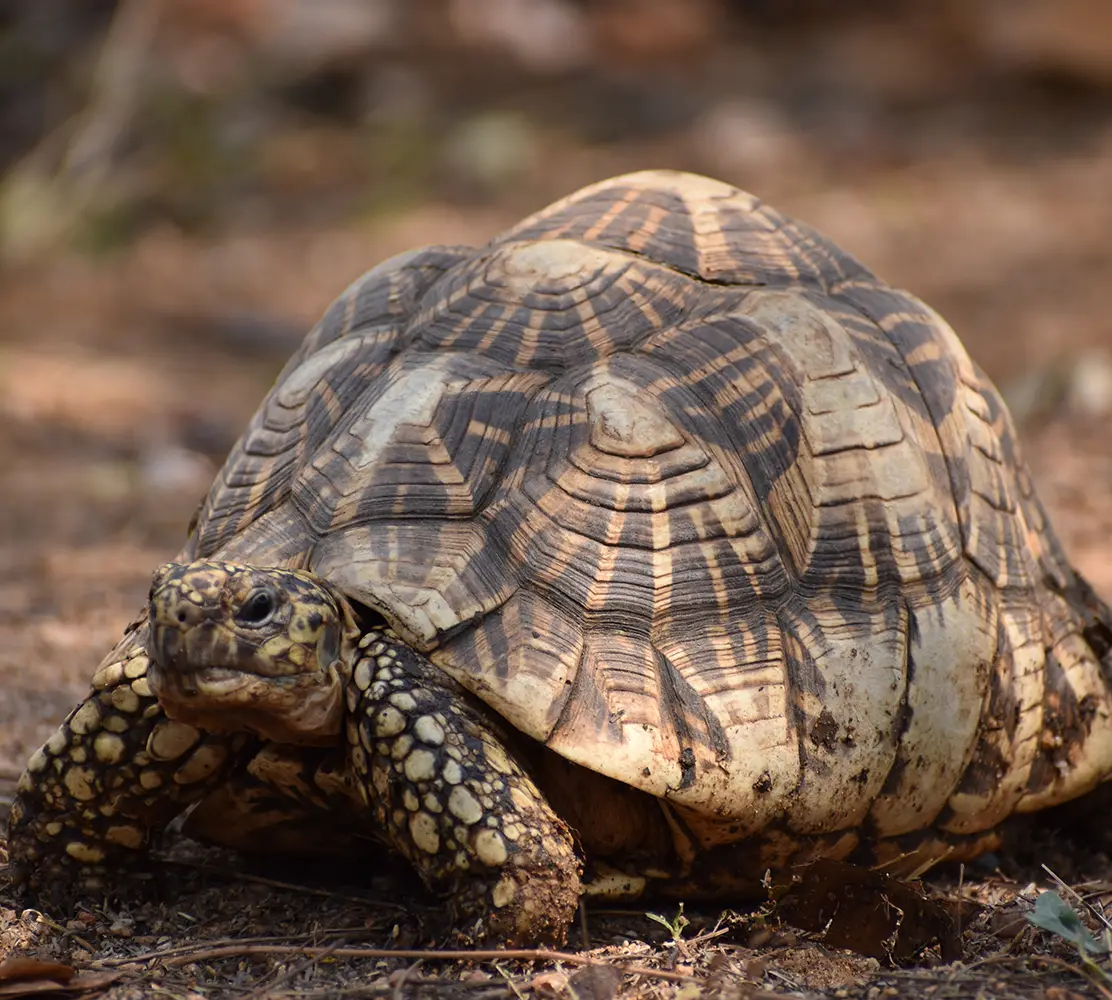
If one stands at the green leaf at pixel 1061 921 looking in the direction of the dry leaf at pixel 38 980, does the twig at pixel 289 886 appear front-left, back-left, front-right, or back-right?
front-right

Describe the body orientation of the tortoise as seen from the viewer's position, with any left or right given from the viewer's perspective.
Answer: facing the viewer and to the left of the viewer

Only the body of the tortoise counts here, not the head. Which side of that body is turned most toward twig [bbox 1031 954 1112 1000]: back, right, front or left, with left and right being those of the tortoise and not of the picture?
left

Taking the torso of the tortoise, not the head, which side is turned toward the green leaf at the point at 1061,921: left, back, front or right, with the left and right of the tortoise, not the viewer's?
left

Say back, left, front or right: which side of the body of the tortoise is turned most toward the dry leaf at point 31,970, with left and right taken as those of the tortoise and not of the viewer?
front

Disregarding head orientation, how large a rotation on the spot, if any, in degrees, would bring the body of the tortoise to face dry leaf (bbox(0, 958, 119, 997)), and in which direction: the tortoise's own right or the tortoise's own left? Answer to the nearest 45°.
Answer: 0° — it already faces it

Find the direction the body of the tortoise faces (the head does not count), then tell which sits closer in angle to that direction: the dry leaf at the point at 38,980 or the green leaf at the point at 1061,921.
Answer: the dry leaf
